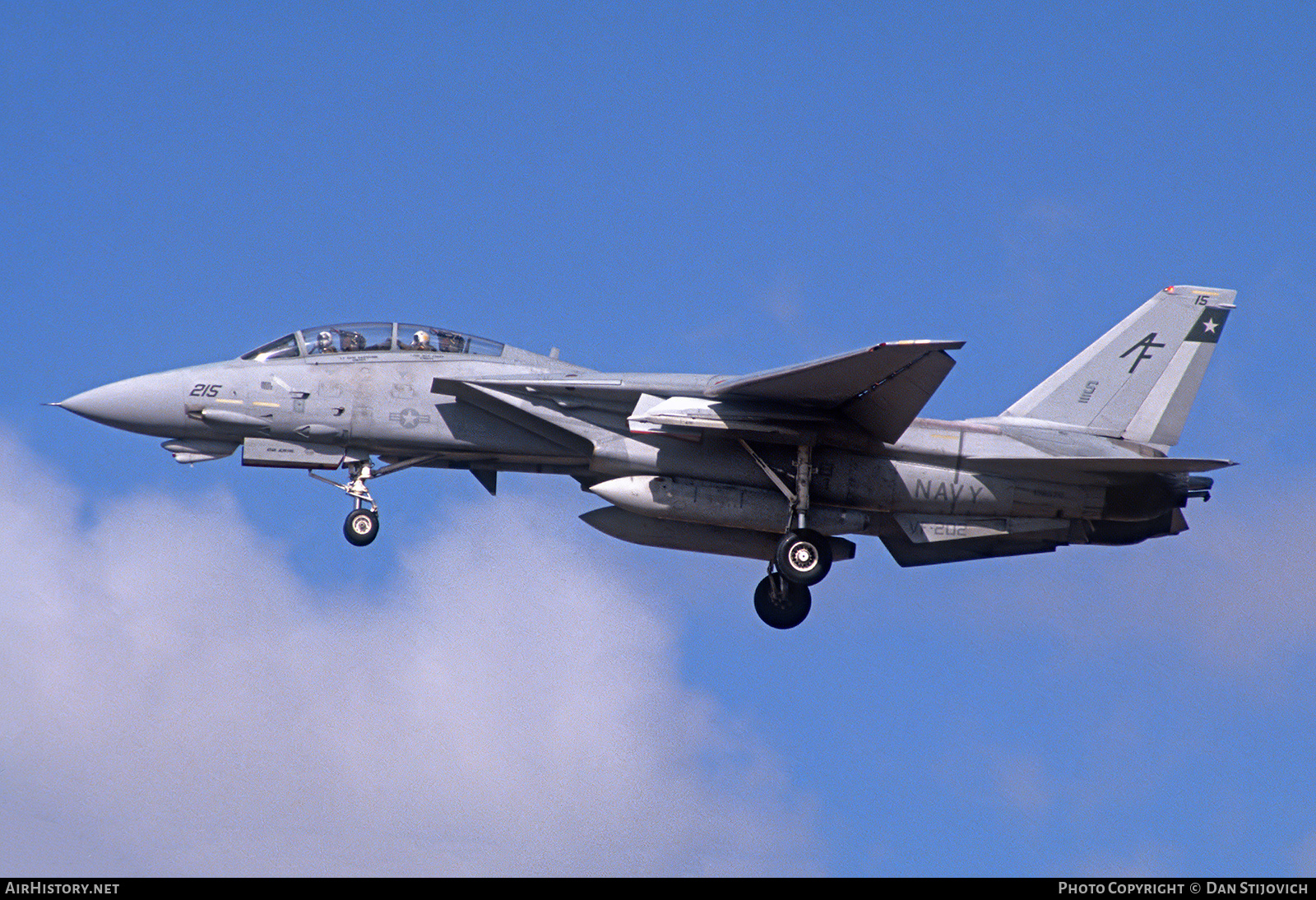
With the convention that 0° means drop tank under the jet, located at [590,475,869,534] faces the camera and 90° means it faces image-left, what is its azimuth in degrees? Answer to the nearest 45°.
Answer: approximately 90°

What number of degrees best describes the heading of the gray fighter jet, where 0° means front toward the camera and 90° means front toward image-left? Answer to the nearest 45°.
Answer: approximately 90°
